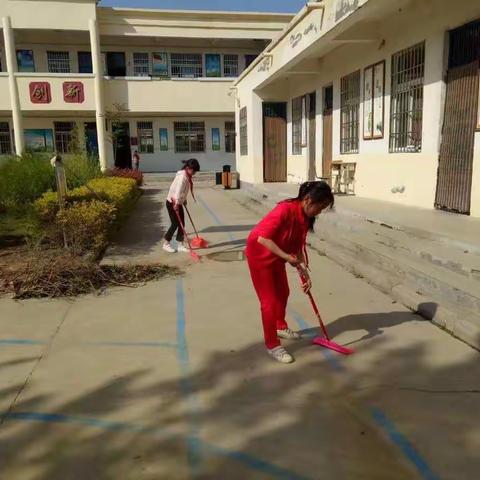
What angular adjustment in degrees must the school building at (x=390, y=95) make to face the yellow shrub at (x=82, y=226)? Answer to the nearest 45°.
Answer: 0° — it already faces it

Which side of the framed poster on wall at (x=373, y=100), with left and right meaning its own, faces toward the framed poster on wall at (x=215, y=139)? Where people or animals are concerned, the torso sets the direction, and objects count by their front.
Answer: right

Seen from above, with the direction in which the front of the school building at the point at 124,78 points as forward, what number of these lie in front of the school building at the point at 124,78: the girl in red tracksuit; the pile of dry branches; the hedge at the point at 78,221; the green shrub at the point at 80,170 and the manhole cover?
5

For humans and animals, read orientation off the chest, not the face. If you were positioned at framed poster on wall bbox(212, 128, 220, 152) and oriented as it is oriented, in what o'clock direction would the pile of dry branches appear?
The pile of dry branches is roughly at 12 o'clock from the framed poster on wall.

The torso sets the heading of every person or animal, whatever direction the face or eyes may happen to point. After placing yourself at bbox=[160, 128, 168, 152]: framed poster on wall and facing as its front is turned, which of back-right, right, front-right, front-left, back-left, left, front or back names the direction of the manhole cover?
front

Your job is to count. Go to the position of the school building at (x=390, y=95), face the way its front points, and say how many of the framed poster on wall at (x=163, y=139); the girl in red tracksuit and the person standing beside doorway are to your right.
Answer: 2

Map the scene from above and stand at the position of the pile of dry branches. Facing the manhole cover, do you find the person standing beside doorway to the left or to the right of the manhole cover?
left

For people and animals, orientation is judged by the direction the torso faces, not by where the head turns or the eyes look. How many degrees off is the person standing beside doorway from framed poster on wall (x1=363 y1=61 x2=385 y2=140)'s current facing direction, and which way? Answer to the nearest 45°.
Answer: approximately 90° to its right

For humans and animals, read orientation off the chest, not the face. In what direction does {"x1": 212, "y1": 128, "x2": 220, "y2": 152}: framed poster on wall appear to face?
toward the camera

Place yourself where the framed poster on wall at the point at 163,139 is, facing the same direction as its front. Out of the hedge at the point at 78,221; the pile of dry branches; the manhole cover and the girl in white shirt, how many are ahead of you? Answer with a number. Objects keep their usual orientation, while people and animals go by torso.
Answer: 4

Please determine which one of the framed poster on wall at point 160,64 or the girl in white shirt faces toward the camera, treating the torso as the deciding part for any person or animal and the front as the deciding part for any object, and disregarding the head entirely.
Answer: the framed poster on wall

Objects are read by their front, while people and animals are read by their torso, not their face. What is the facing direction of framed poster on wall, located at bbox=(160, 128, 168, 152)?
toward the camera

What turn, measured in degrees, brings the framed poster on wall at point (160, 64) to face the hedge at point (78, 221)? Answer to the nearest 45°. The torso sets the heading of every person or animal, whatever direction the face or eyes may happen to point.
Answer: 0° — it already faces it

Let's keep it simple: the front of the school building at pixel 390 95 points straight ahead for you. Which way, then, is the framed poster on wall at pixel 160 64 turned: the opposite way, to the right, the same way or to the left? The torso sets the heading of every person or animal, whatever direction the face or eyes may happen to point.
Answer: to the left

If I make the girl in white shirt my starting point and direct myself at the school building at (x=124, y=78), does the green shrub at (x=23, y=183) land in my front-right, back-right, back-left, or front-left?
front-left

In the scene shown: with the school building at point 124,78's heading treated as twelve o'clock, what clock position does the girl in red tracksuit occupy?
The girl in red tracksuit is roughly at 12 o'clock from the school building.

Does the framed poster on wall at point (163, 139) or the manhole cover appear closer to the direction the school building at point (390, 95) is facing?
the manhole cover

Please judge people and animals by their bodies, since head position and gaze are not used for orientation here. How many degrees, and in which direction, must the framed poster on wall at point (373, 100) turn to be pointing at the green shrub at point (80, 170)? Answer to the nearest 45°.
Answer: approximately 45° to its right

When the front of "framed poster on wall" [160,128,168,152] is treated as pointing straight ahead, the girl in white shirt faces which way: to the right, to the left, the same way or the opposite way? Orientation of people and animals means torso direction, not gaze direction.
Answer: to the left
